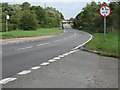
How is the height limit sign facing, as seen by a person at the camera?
facing the viewer
